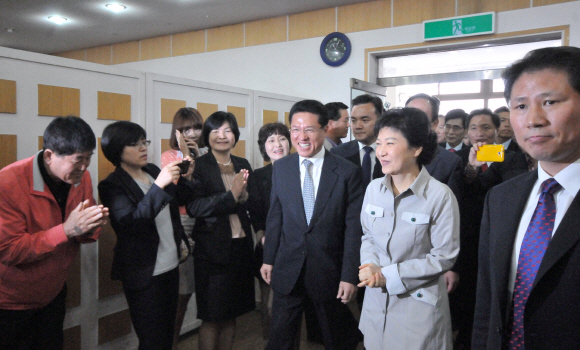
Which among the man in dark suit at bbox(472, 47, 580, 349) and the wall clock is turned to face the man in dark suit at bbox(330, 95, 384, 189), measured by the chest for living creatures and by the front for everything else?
the wall clock

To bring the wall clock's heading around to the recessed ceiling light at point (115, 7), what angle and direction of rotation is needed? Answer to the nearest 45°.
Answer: approximately 90° to its right

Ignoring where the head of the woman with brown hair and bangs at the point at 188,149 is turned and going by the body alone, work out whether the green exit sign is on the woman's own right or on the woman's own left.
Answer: on the woman's own left

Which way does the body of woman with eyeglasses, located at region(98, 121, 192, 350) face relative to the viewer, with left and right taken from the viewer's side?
facing the viewer and to the right of the viewer

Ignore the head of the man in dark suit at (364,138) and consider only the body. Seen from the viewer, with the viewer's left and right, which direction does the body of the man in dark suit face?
facing the viewer

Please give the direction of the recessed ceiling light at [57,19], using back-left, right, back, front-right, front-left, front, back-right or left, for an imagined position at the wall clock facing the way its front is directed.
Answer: right

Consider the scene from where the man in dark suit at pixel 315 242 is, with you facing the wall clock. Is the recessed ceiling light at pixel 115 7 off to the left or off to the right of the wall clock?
left

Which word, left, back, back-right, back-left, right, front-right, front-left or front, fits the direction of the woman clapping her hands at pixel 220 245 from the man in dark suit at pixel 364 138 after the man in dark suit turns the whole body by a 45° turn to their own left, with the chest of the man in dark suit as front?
right

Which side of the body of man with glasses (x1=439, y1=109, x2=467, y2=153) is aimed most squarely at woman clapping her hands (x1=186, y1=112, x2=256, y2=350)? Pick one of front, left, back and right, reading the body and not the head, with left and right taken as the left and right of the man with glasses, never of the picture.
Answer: front

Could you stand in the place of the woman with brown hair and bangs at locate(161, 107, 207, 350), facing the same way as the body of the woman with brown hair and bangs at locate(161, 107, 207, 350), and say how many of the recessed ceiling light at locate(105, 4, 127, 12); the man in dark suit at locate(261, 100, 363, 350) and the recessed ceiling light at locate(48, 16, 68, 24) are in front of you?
1

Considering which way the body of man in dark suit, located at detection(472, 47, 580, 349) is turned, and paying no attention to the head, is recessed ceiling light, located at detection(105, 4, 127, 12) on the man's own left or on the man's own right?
on the man's own right

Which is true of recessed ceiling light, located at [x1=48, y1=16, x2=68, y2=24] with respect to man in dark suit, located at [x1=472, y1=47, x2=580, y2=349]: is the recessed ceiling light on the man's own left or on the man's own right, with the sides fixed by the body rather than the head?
on the man's own right

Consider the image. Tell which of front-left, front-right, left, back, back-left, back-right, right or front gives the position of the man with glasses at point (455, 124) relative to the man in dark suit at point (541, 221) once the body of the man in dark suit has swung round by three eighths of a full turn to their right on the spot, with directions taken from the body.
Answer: front

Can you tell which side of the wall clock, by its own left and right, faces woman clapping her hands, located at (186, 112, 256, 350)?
front
